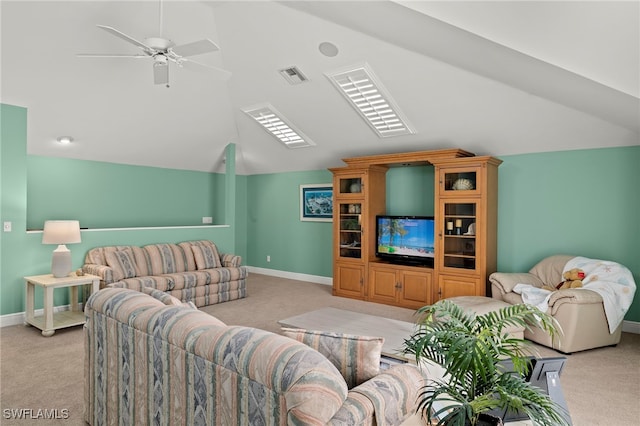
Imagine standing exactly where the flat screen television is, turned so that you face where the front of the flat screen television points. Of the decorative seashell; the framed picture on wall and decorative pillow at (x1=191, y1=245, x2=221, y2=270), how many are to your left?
1

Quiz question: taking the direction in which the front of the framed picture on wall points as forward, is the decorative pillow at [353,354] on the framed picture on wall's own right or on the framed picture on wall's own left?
on the framed picture on wall's own left

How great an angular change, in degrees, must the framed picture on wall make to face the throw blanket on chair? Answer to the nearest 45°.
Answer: approximately 90° to its left

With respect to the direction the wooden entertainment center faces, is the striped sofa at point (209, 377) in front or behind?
in front

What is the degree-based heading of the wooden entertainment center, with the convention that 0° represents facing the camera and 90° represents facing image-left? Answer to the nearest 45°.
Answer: approximately 45°

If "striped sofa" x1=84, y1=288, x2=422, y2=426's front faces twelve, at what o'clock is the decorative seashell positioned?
The decorative seashell is roughly at 12 o'clock from the striped sofa.

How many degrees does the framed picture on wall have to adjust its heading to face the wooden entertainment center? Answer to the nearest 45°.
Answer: approximately 90° to its left

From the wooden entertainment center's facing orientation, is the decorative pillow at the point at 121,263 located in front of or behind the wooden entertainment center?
in front

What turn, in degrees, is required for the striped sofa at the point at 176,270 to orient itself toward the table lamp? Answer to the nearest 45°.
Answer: approximately 90° to its right

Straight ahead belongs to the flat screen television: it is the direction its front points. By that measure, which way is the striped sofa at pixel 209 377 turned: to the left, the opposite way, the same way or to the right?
the opposite way

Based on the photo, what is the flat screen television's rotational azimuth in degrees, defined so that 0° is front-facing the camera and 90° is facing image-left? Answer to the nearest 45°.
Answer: approximately 45°

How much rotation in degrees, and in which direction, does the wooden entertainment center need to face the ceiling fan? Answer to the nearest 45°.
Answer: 0° — it already faces it

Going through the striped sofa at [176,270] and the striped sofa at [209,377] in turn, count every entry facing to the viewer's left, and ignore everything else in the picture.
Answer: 0

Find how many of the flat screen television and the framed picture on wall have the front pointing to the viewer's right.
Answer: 0

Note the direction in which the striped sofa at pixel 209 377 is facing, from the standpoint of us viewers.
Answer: facing away from the viewer and to the right of the viewer

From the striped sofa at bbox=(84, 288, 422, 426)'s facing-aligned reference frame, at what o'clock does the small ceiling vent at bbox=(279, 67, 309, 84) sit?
The small ceiling vent is roughly at 11 o'clock from the striped sofa.
